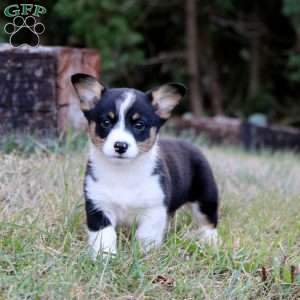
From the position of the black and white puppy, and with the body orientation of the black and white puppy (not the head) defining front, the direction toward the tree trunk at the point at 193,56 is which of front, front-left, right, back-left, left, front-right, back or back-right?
back-right

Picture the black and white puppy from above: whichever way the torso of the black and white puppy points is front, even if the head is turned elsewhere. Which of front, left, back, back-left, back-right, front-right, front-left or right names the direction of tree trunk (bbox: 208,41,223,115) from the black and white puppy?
back-right

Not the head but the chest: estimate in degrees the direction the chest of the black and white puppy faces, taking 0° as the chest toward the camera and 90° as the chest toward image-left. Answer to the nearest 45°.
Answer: approximately 45°

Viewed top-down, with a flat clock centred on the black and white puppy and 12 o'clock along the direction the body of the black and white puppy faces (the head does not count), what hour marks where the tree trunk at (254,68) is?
The tree trunk is roughly at 5 o'clock from the black and white puppy.
